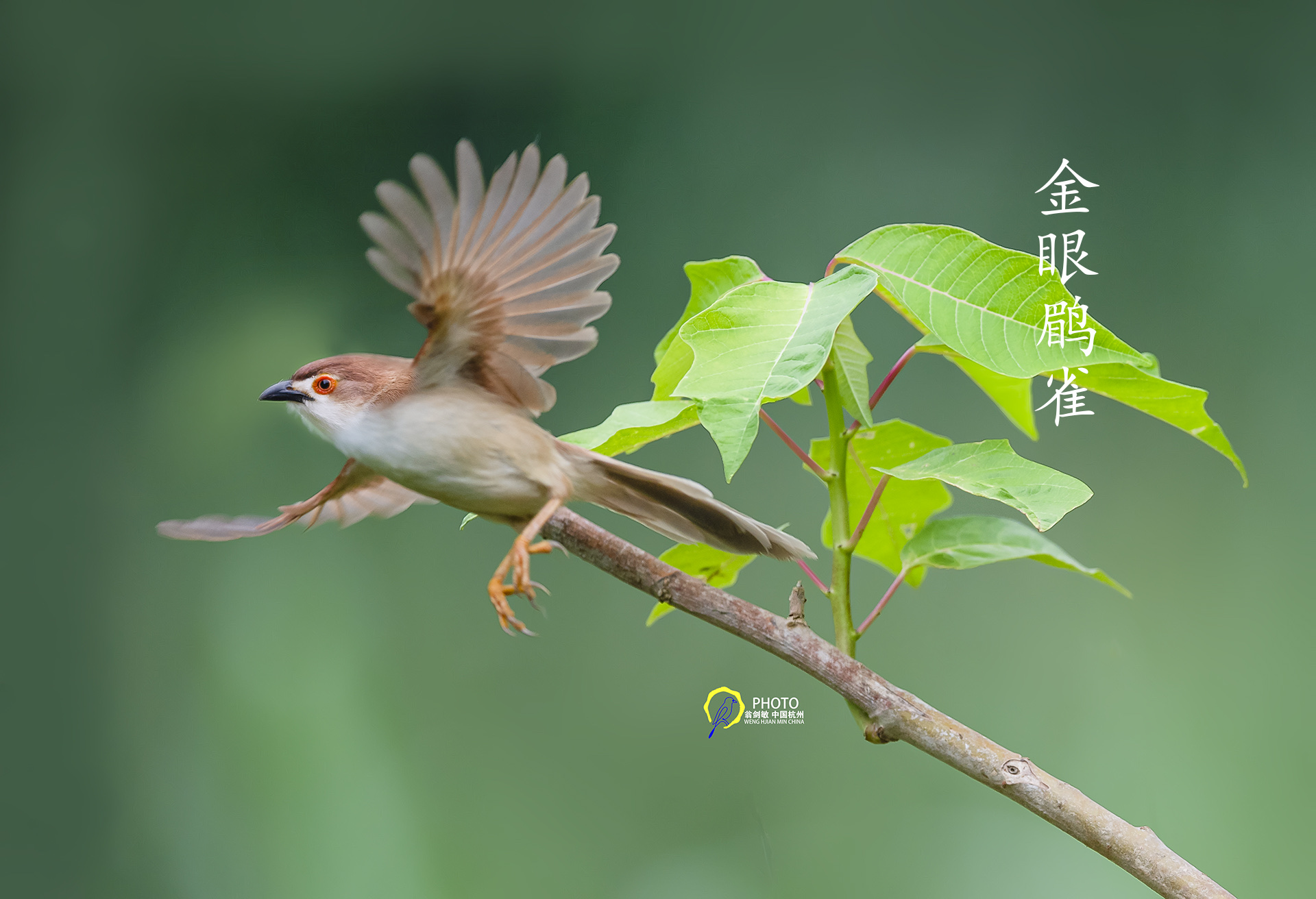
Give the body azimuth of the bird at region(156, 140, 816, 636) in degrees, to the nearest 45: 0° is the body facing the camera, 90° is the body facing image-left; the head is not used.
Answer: approximately 90°
